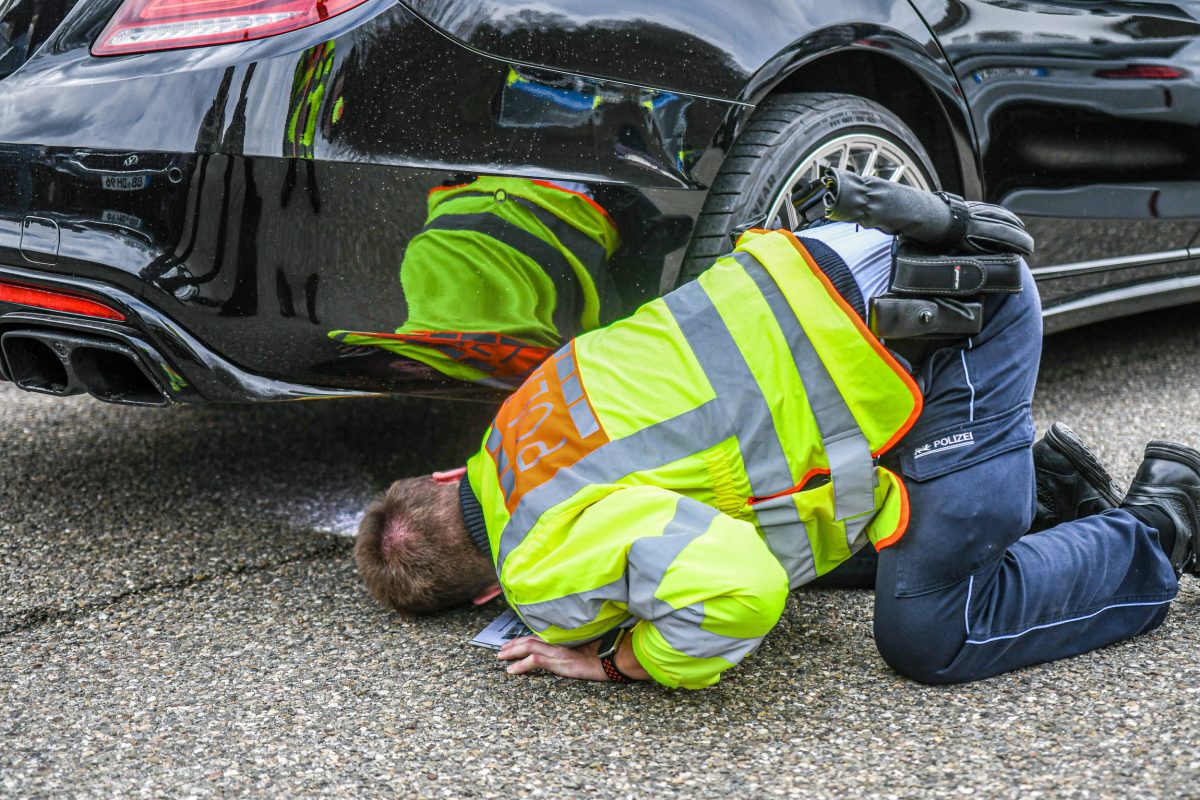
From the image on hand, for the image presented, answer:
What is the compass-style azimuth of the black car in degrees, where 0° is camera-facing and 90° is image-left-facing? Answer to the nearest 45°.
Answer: approximately 225°

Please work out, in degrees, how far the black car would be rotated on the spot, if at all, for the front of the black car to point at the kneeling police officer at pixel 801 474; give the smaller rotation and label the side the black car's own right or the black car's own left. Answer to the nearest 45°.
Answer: approximately 90° to the black car's own right
